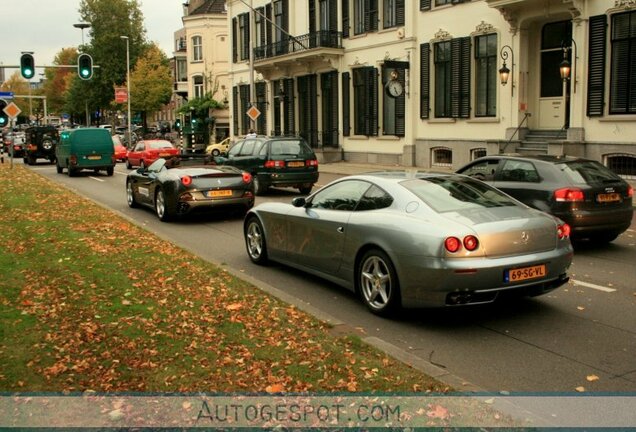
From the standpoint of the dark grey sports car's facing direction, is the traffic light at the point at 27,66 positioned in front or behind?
in front

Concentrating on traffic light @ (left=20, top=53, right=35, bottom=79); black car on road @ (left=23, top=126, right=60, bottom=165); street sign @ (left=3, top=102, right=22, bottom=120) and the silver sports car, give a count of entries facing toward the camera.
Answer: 2

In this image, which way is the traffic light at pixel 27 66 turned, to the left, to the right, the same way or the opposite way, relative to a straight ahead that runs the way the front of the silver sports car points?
the opposite way

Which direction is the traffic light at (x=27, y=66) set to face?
toward the camera

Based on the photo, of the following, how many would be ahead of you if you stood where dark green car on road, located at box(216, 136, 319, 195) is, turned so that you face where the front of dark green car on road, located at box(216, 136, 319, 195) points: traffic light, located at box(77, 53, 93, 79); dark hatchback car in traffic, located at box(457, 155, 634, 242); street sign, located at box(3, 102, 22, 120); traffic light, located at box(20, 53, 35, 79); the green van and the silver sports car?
4

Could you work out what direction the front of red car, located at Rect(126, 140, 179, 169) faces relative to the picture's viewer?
facing away from the viewer and to the left of the viewer

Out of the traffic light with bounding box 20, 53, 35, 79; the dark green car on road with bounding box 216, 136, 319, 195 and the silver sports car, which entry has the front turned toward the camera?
the traffic light

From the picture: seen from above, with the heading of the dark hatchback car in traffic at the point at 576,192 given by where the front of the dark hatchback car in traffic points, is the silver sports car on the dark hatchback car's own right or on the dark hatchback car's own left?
on the dark hatchback car's own left

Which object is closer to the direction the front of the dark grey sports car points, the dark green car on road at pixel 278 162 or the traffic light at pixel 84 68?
the traffic light

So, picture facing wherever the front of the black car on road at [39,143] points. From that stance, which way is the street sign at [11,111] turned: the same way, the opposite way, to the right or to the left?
the opposite way

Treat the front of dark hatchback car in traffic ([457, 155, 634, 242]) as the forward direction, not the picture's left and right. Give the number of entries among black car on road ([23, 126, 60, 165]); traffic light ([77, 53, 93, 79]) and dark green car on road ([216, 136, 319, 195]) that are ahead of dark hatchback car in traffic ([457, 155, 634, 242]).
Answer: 3

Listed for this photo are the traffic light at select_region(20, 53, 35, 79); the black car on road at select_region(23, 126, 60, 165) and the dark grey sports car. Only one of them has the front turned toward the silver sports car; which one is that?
the traffic light

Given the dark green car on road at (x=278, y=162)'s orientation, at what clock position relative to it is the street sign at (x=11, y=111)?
The street sign is roughly at 12 o'clock from the dark green car on road.

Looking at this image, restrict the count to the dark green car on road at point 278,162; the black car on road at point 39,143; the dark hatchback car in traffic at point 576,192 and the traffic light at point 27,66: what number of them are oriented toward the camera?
1

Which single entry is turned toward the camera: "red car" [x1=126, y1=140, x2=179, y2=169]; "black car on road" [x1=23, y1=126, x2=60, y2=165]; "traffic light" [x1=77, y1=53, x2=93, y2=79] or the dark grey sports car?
the traffic light

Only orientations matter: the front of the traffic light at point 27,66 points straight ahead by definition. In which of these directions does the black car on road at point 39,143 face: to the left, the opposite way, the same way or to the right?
the opposite way

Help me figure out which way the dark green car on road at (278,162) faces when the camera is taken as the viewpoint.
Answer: facing away from the viewer and to the left of the viewer

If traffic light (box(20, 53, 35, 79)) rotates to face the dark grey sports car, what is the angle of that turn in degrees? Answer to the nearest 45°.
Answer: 0° — it already faces it
